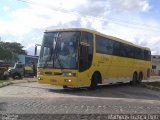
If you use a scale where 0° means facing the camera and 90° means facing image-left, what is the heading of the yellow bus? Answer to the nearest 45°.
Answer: approximately 45°
